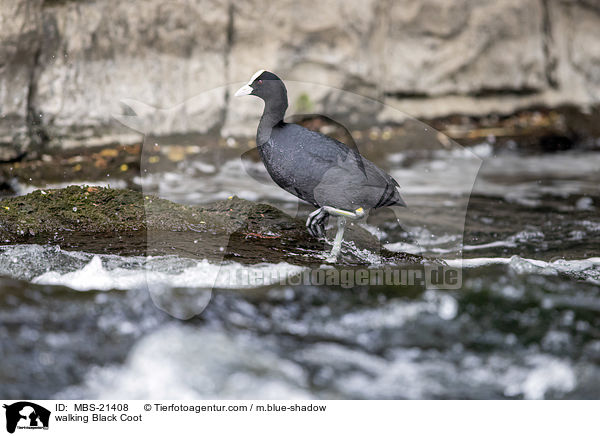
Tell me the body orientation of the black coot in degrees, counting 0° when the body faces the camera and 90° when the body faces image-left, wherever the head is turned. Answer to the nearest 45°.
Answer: approximately 90°
